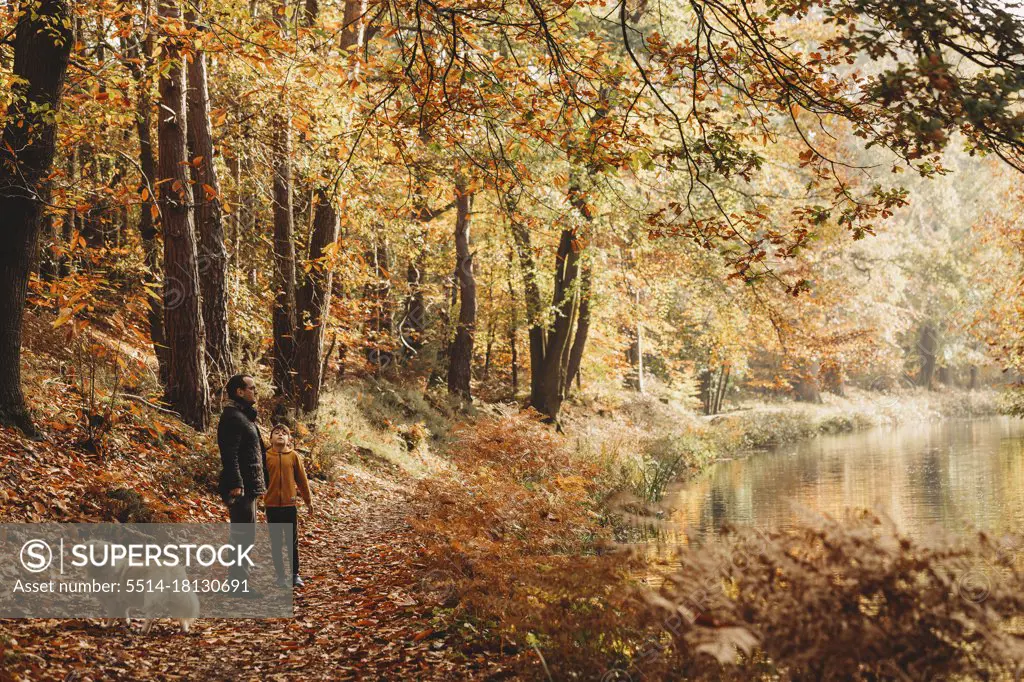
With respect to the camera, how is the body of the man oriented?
to the viewer's right

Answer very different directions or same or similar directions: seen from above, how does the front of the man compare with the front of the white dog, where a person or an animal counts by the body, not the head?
very different directions

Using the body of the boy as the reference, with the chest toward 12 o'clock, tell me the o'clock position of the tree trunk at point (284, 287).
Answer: The tree trunk is roughly at 6 o'clock from the boy.

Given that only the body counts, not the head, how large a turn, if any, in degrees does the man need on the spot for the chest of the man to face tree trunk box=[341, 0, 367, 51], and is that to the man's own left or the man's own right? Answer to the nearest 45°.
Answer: approximately 90° to the man's own left

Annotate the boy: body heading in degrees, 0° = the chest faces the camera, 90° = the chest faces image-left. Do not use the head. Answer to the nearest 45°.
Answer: approximately 0°

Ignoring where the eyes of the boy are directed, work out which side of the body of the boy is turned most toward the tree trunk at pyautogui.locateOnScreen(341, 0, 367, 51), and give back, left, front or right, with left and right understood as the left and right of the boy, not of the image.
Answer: back

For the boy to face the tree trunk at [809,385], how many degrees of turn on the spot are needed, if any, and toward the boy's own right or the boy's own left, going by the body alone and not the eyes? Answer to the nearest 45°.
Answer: approximately 135° to the boy's own left
